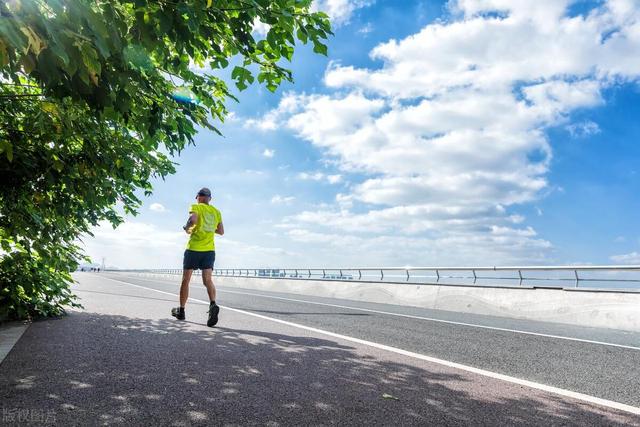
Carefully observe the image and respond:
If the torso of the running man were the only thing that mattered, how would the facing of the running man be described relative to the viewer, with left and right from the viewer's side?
facing away from the viewer and to the left of the viewer
